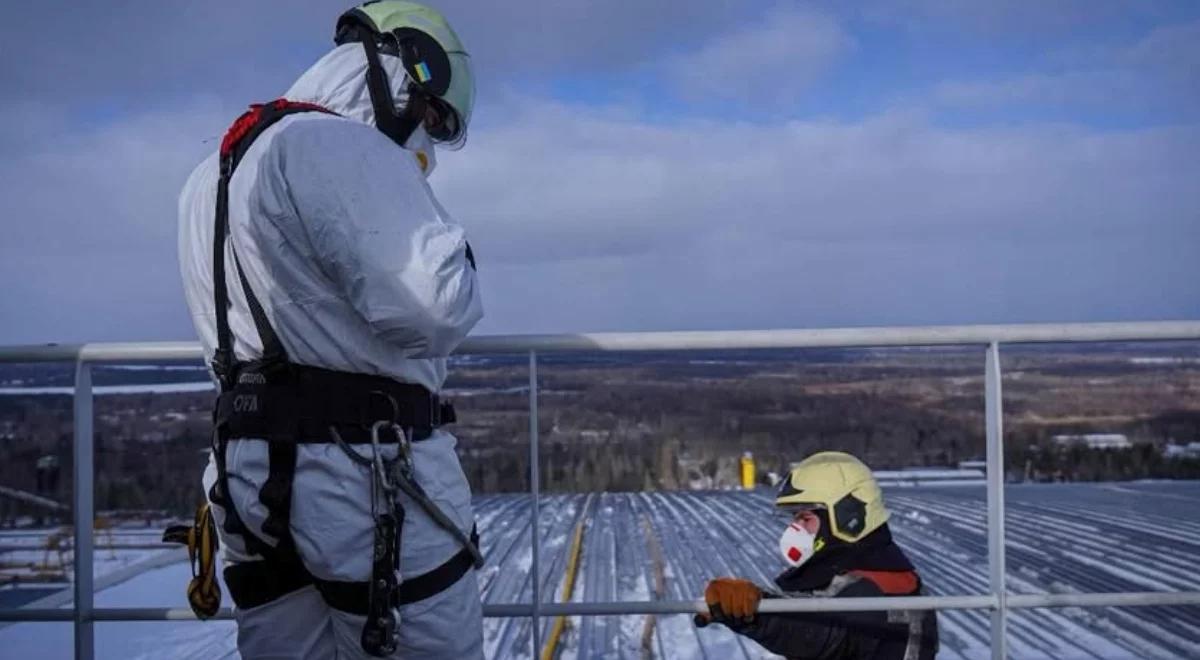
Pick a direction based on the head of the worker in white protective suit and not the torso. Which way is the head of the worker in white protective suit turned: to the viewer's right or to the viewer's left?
to the viewer's right

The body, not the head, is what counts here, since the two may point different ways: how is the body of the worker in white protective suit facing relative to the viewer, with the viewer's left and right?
facing away from the viewer and to the right of the viewer

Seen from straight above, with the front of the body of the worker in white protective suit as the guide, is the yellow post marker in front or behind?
in front
